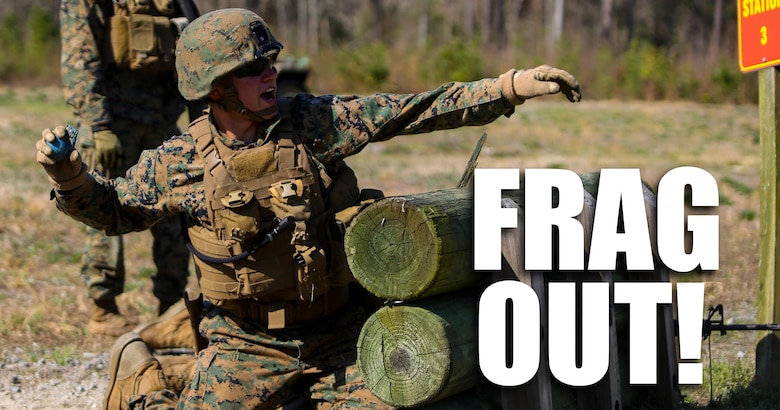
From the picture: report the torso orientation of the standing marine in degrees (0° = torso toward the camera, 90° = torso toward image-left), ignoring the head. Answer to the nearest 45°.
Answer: approximately 315°
